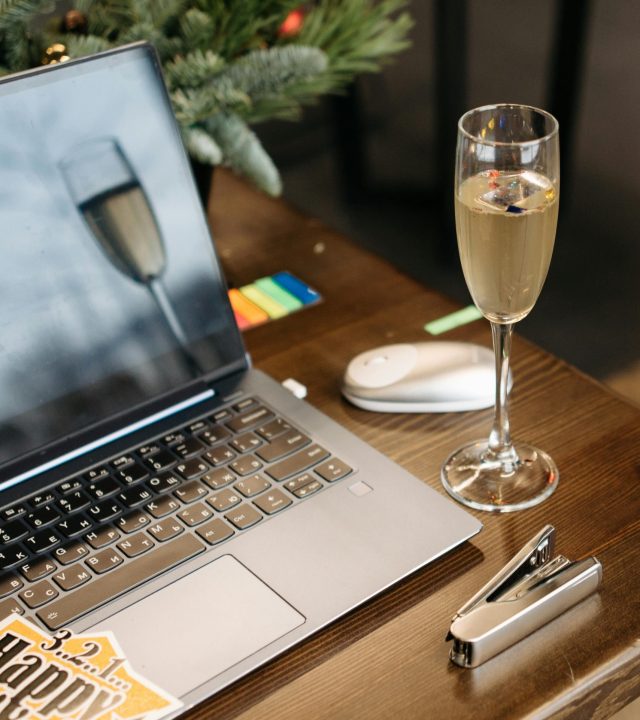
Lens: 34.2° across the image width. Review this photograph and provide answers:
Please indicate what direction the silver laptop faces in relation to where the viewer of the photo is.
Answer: facing the viewer and to the right of the viewer

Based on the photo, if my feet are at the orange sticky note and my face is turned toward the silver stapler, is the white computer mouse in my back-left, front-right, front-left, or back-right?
front-left

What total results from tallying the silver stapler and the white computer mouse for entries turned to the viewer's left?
1

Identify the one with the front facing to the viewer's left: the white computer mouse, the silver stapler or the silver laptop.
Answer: the white computer mouse

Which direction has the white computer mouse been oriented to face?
to the viewer's left
